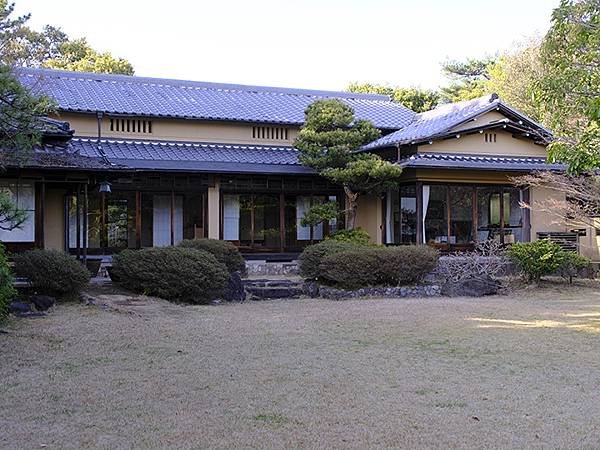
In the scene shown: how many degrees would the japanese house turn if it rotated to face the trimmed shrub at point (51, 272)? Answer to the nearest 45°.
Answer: approximately 45° to its right

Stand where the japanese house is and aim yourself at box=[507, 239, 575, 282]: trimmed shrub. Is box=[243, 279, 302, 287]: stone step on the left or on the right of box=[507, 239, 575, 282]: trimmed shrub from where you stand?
right

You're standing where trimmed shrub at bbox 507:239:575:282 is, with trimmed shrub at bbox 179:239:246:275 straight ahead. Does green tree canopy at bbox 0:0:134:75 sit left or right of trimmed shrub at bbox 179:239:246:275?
right

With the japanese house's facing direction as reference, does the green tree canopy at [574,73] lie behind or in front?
in front

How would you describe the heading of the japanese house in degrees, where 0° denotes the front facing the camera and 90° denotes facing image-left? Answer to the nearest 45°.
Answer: approximately 0°

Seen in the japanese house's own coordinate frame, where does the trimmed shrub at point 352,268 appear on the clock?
The trimmed shrub is roughly at 11 o'clock from the japanese house.

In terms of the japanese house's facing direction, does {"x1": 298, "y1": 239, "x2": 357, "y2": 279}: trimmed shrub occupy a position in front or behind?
in front

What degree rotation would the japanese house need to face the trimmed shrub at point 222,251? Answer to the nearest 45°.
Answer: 0° — it already faces it
